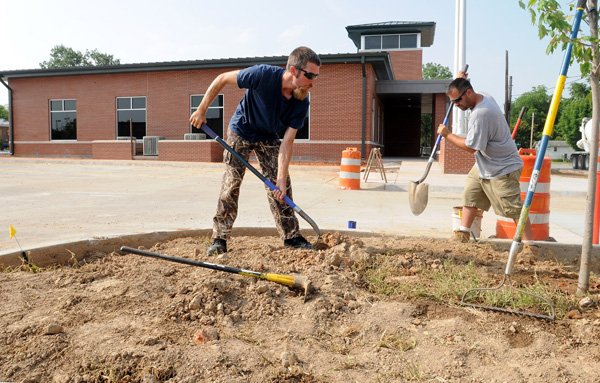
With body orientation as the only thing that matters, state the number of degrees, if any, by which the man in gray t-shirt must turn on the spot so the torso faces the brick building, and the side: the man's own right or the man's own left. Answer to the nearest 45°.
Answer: approximately 45° to the man's own right

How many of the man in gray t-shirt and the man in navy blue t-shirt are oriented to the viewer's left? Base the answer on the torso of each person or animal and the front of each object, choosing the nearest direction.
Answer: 1

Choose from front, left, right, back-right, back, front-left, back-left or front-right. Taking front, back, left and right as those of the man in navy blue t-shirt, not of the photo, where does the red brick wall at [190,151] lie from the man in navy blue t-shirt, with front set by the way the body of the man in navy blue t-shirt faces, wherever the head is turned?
back-left

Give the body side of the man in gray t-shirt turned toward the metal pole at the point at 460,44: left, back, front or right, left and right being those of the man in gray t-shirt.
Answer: right

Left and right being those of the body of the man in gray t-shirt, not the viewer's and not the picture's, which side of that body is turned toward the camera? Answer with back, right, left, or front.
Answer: left

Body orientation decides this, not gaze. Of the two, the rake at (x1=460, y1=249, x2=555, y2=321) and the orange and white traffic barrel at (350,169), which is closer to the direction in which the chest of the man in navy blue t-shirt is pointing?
the rake
